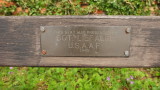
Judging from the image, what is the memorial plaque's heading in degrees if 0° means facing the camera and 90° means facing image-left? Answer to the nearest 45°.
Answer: approximately 0°
